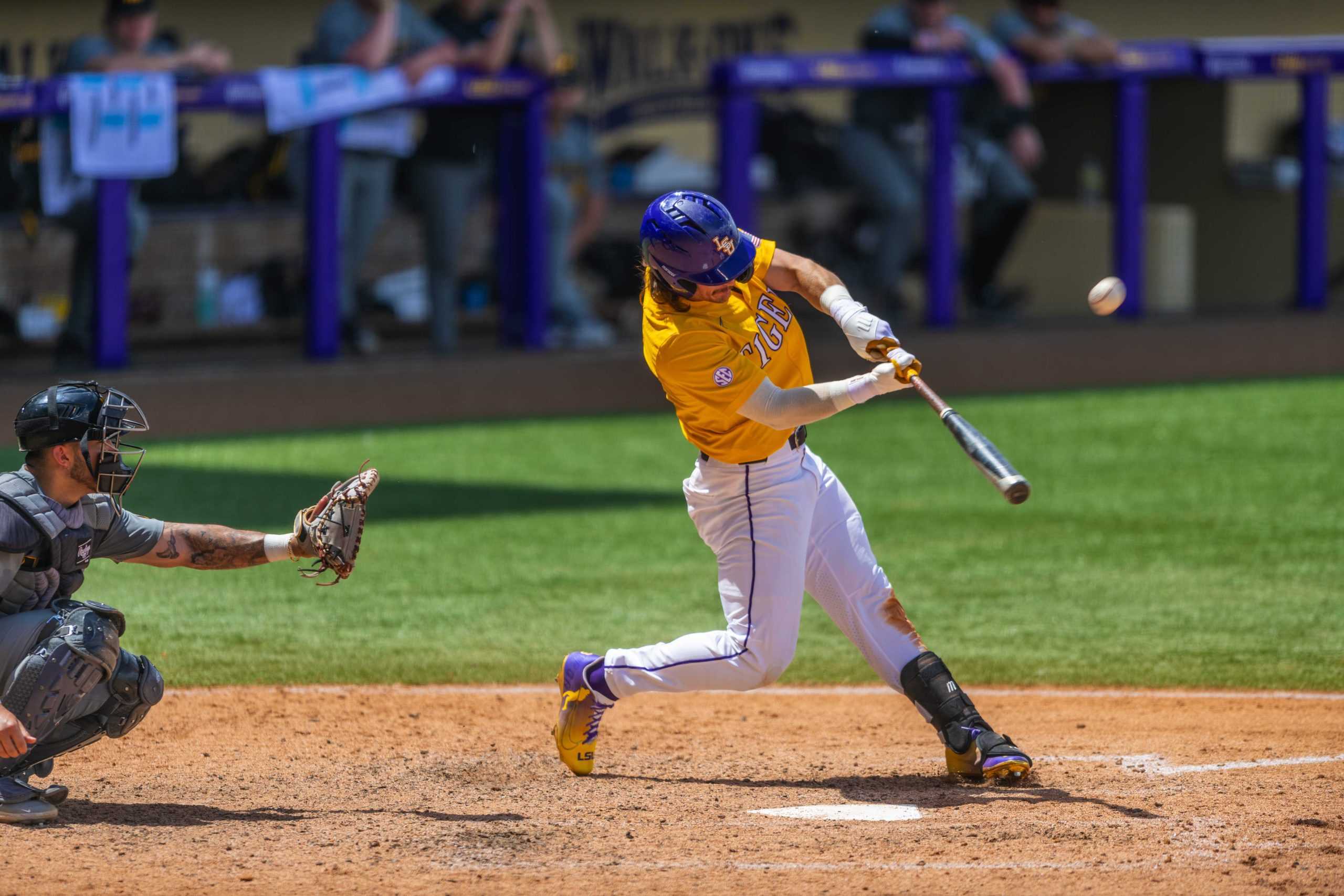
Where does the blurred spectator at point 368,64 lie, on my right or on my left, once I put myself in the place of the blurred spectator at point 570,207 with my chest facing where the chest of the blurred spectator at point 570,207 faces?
on my right

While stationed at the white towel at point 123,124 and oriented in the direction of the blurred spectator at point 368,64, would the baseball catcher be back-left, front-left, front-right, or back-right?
back-right

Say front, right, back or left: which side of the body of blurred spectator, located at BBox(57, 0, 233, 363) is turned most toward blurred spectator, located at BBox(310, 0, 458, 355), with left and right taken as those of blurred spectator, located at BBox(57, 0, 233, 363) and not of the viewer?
left

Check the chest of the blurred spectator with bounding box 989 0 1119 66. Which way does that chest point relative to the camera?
toward the camera

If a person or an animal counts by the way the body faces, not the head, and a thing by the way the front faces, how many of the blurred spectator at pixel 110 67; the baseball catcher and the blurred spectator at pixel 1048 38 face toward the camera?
2

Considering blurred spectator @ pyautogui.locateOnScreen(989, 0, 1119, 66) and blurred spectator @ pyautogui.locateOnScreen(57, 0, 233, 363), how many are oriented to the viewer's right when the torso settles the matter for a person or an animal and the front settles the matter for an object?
0

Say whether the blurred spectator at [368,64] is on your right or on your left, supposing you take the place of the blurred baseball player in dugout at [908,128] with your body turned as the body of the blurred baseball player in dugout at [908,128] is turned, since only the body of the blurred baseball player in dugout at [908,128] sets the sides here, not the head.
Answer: on your right

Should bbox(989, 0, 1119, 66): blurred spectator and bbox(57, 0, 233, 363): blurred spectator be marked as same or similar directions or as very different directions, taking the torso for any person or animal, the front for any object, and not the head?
same or similar directions

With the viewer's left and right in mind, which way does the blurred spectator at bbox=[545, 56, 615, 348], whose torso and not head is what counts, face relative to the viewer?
facing the viewer and to the right of the viewer

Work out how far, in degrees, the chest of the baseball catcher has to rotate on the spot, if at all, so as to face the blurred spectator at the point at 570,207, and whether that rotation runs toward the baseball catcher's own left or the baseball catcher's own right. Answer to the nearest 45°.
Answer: approximately 90° to the baseball catcher's own left

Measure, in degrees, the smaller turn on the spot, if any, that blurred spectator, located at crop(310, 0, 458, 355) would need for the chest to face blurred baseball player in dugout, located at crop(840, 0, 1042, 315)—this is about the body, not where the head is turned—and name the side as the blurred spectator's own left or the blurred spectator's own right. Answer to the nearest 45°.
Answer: approximately 45° to the blurred spectator's own left

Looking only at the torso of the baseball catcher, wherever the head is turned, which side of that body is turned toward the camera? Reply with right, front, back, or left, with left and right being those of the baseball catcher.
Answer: right

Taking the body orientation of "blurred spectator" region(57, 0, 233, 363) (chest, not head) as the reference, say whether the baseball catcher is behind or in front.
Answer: in front

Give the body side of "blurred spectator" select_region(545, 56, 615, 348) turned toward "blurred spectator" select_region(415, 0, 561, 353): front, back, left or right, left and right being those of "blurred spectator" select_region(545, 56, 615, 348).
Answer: right

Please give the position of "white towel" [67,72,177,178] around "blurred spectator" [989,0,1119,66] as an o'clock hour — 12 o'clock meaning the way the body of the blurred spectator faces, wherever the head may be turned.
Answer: The white towel is roughly at 2 o'clock from the blurred spectator.

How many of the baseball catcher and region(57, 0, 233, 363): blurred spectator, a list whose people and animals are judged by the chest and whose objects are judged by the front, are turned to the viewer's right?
1
